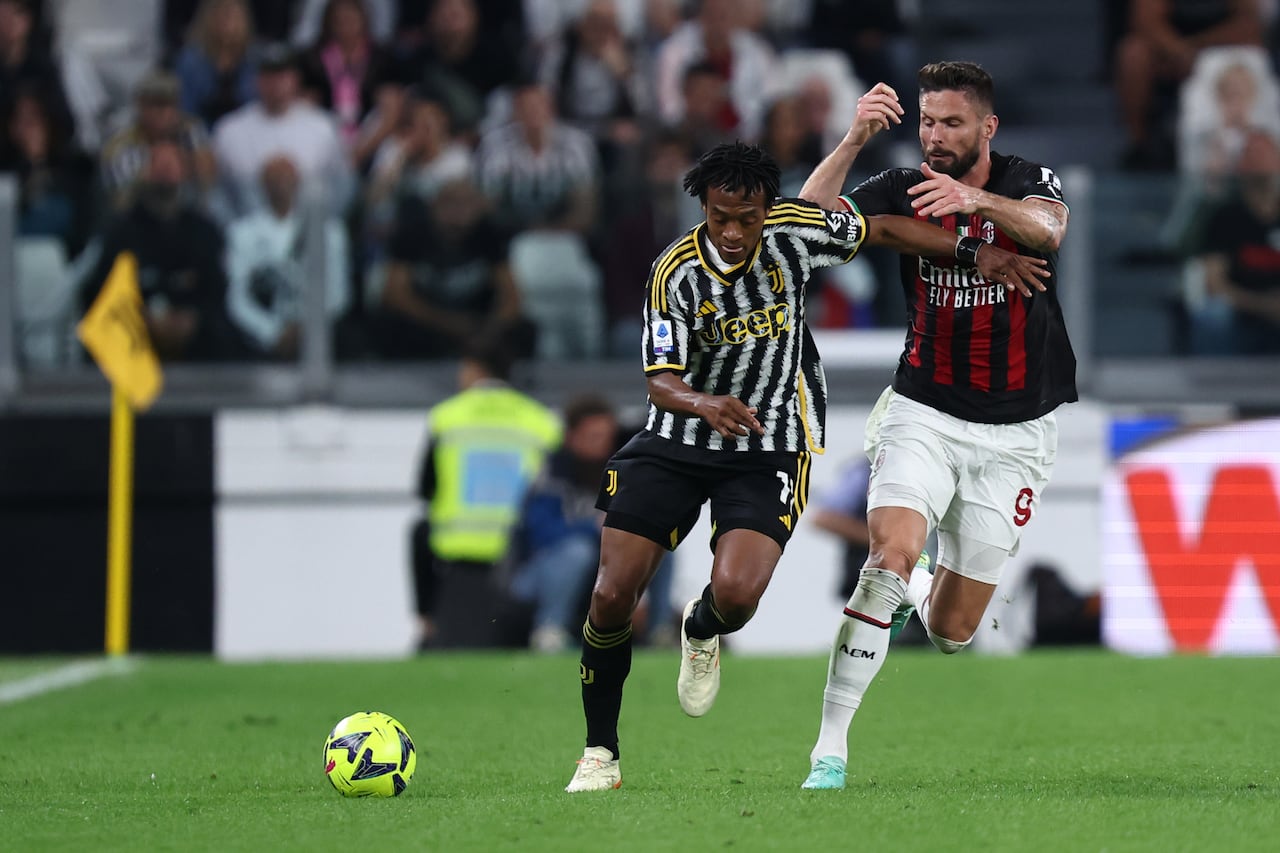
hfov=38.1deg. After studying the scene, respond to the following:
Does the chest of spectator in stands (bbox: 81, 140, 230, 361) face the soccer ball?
yes

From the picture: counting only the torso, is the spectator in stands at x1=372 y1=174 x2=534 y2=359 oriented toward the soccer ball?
yes

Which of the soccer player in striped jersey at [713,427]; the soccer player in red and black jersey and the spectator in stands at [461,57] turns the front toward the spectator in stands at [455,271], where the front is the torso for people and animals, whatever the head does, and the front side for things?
the spectator in stands at [461,57]

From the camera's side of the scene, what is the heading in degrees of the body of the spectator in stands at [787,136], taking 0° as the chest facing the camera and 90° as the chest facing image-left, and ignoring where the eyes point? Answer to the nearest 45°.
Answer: approximately 0°

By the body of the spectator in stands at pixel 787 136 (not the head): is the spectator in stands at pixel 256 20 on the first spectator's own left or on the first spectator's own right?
on the first spectator's own right

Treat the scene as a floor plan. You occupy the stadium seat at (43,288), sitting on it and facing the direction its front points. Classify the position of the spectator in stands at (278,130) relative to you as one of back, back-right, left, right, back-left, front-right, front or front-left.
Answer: back-left
